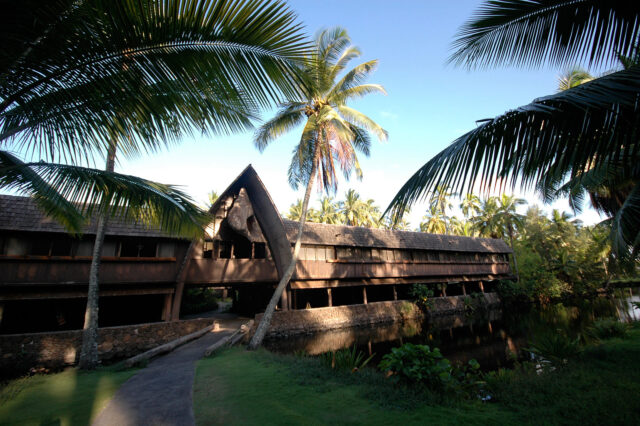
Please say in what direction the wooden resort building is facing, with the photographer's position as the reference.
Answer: facing the viewer and to the right of the viewer

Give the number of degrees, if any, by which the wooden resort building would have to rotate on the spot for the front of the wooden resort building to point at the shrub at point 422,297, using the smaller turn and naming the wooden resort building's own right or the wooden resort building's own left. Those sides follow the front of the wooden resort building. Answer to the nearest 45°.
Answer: approximately 45° to the wooden resort building's own left

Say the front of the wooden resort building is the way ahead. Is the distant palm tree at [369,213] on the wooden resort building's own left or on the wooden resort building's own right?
on the wooden resort building's own left

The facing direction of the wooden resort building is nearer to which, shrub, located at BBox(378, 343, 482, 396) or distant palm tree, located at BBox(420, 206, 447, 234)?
the shrub

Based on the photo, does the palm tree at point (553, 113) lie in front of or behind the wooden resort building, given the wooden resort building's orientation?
in front

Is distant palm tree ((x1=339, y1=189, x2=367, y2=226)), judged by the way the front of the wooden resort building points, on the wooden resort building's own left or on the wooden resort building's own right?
on the wooden resort building's own left

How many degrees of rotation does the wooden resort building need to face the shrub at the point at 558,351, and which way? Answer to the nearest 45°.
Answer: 0° — it already faces it

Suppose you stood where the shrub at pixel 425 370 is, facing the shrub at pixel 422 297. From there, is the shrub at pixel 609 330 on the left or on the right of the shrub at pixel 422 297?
right

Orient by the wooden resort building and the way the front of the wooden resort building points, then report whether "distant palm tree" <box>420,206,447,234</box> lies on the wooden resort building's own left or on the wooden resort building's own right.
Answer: on the wooden resort building's own left
